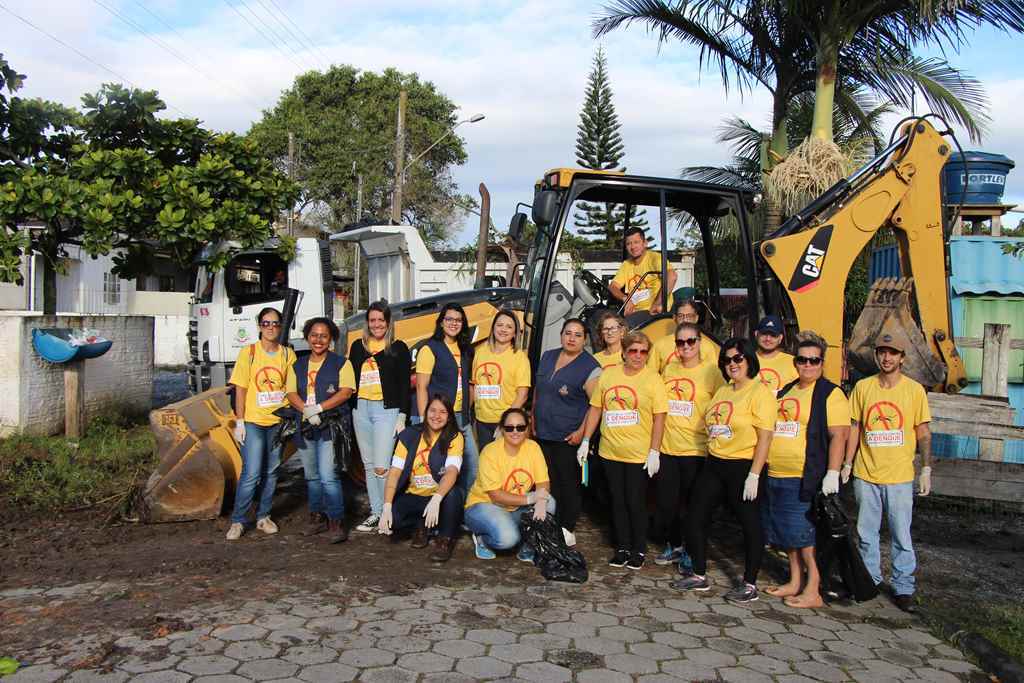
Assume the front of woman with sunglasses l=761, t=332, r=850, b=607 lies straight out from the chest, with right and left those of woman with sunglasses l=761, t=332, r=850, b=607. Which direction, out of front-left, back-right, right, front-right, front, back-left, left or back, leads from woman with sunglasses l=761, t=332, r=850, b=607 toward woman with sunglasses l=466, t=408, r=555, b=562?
front-right

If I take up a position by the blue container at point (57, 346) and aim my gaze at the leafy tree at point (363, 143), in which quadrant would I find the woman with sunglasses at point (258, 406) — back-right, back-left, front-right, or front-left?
back-right

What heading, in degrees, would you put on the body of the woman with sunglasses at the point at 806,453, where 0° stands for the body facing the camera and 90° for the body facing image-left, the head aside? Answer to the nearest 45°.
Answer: approximately 45°

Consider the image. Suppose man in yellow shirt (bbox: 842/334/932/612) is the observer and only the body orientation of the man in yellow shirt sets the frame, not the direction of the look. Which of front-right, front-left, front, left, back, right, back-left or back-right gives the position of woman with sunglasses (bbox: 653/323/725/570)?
right

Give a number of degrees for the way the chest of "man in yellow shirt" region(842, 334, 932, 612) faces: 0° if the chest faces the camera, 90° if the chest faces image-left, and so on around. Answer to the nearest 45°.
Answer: approximately 0°

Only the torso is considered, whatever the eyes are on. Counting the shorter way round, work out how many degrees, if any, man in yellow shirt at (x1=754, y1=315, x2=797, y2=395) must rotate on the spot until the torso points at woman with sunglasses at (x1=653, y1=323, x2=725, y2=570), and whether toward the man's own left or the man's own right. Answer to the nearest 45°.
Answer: approximately 90° to the man's own right

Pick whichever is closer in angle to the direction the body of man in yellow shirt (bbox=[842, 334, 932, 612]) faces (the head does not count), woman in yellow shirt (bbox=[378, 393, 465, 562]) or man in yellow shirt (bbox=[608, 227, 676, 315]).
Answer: the woman in yellow shirt

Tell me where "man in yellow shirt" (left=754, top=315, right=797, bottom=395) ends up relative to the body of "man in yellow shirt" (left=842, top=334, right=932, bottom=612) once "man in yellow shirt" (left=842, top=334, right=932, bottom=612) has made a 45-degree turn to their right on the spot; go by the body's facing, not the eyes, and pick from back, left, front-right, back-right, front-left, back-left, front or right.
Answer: front-right

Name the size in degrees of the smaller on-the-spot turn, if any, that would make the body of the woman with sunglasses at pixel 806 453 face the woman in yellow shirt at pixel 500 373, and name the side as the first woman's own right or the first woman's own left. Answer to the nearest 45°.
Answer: approximately 45° to the first woman's own right

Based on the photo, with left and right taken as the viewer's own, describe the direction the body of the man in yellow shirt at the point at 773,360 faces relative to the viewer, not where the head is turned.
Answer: facing the viewer
